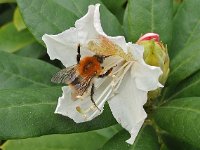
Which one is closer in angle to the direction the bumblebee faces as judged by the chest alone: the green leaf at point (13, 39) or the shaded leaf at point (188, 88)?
the shaded leaf

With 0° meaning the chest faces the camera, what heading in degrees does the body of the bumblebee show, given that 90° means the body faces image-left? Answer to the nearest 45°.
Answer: approximately 225°

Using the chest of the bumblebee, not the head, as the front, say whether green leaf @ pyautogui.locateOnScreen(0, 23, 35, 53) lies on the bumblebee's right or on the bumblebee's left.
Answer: on the bumblebee's left

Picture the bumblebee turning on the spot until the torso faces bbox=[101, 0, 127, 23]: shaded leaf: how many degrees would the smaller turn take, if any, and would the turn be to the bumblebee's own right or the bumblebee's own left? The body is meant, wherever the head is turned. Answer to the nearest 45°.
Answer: approximately 45° to the bumblebee's own left

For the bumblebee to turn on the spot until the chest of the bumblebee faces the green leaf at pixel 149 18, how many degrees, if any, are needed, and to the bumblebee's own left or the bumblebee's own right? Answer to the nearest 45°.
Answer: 0° — it already faces it
